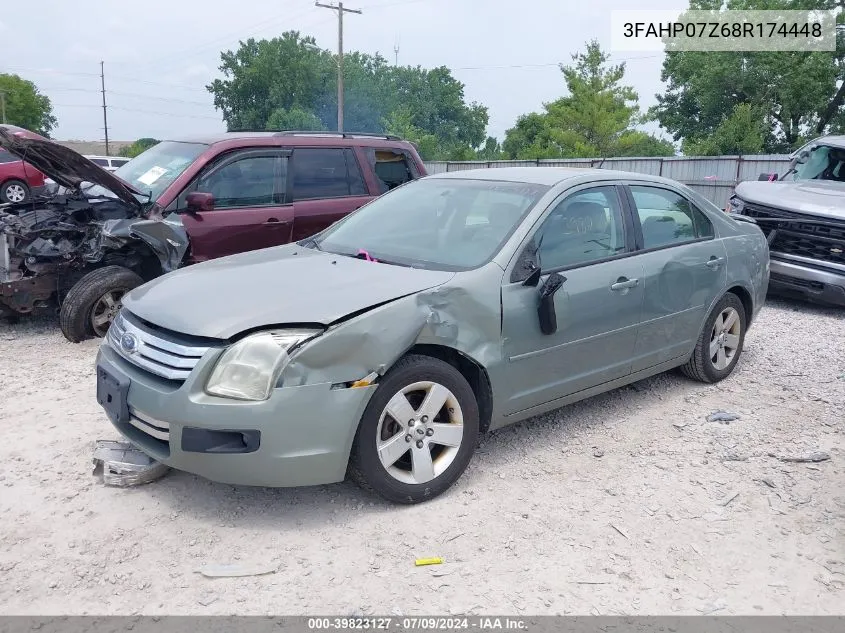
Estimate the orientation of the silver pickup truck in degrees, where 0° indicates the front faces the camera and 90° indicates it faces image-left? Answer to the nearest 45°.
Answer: approximately 45°

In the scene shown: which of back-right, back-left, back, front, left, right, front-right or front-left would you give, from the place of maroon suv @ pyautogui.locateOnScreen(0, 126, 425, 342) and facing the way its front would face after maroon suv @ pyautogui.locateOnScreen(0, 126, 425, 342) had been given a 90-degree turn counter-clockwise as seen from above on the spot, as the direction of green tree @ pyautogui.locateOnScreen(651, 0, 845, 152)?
left

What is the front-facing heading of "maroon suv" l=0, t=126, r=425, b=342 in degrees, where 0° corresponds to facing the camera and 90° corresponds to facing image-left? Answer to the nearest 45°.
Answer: approximately 45°

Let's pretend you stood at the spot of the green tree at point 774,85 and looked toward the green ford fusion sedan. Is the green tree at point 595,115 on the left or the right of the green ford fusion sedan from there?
right

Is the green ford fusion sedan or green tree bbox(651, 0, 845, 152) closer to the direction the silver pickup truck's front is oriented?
the green ford fusion sedan

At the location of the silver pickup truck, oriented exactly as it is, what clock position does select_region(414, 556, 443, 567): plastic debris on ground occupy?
The plastic debris on ground is roughly at 11 o'clock from the silver pickup truck.

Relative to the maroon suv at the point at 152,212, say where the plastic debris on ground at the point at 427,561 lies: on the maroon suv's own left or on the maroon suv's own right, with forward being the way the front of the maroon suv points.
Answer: on the maroon suv's own left

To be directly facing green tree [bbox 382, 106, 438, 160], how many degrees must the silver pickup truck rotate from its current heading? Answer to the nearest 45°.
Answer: approximately 90° to its right

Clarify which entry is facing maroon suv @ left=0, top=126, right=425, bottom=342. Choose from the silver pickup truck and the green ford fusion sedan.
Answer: the silver pickup truck

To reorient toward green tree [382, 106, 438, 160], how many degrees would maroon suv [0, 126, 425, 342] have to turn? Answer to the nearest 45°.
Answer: approximately 135° to its right

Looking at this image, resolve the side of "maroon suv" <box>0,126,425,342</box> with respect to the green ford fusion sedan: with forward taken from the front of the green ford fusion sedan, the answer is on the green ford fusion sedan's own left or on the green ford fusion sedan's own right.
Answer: on the green ford fusion sedan's own right

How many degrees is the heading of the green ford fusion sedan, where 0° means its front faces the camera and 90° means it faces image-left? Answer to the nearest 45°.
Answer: approximately 45°

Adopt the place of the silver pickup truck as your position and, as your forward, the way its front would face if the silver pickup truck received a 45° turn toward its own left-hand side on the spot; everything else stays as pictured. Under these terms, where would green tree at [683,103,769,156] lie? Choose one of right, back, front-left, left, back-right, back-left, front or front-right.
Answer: back
